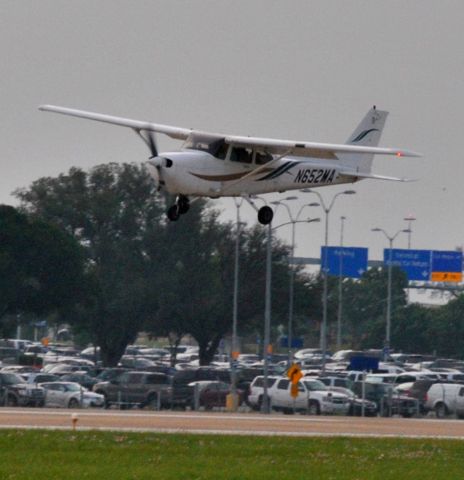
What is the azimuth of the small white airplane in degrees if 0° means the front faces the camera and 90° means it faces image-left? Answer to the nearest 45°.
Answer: approximately 45°
